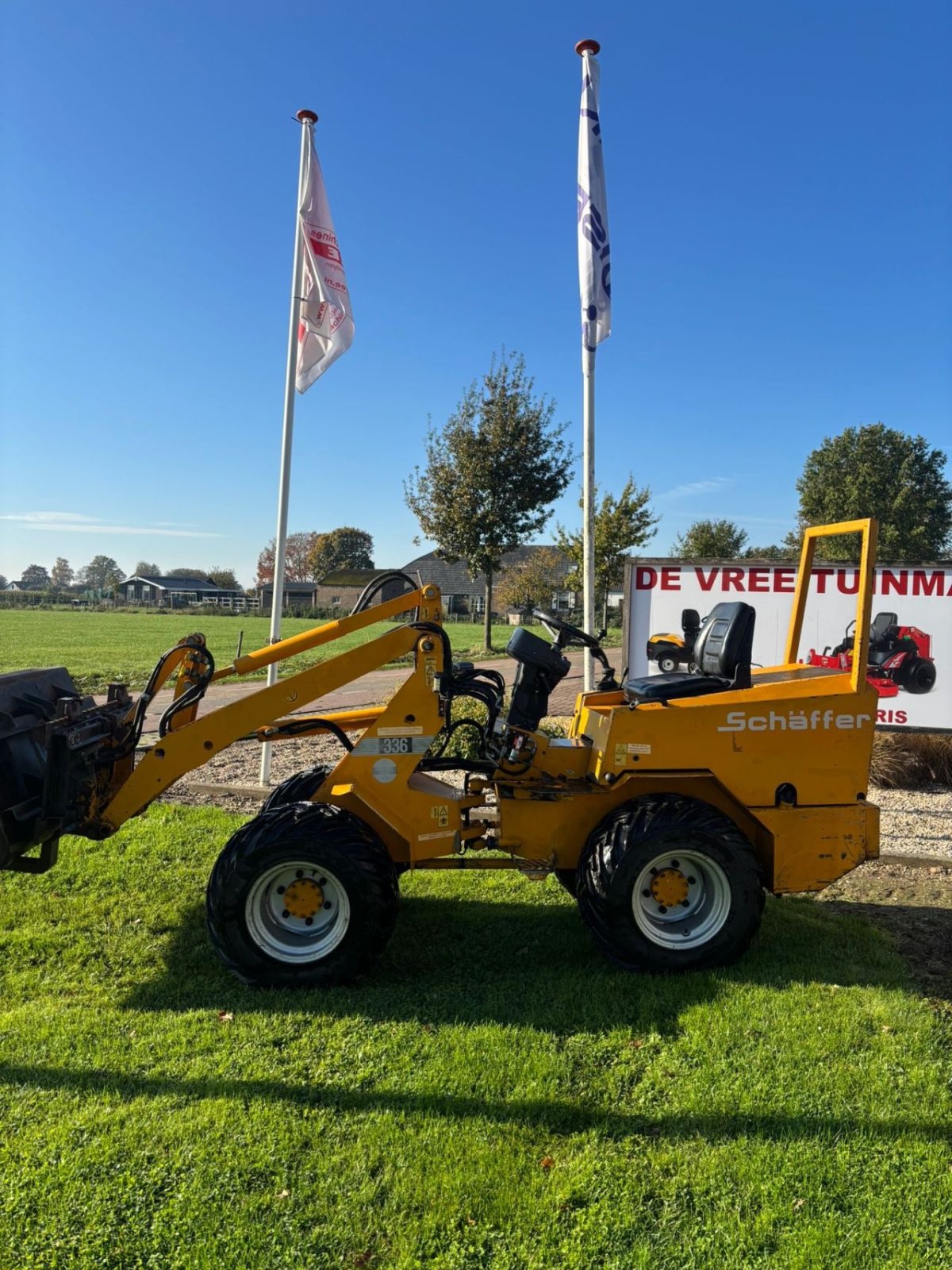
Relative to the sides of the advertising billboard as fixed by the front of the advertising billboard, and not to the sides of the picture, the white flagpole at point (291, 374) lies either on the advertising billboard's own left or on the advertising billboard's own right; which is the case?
on the advertising billboard's own right

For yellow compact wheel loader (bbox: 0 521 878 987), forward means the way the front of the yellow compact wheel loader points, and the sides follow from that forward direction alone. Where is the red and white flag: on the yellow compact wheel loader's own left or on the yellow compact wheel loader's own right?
on the yellow compact wheel loader's own right

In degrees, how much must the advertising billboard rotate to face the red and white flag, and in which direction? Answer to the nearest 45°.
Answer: approximately 45° to its right

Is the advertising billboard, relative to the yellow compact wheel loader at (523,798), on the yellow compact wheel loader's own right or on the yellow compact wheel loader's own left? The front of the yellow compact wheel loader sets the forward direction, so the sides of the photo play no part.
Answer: on the yellow compact wheel loader's own right

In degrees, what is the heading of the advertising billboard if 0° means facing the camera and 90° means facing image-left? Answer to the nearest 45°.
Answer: approximately 0°

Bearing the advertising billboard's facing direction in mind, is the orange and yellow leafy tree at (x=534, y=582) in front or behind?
behind

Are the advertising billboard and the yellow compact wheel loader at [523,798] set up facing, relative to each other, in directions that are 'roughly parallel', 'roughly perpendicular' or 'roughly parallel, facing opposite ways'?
roughly perpendicular

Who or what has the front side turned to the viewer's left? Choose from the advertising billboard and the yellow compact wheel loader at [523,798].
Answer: the yellow compact wheel loader

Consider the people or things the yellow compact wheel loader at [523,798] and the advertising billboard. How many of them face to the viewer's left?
1

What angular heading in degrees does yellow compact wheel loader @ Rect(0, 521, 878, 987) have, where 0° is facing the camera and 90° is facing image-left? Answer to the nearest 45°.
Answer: approximately 90°

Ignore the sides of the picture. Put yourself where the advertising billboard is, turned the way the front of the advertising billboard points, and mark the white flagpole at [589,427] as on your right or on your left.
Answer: on your right
